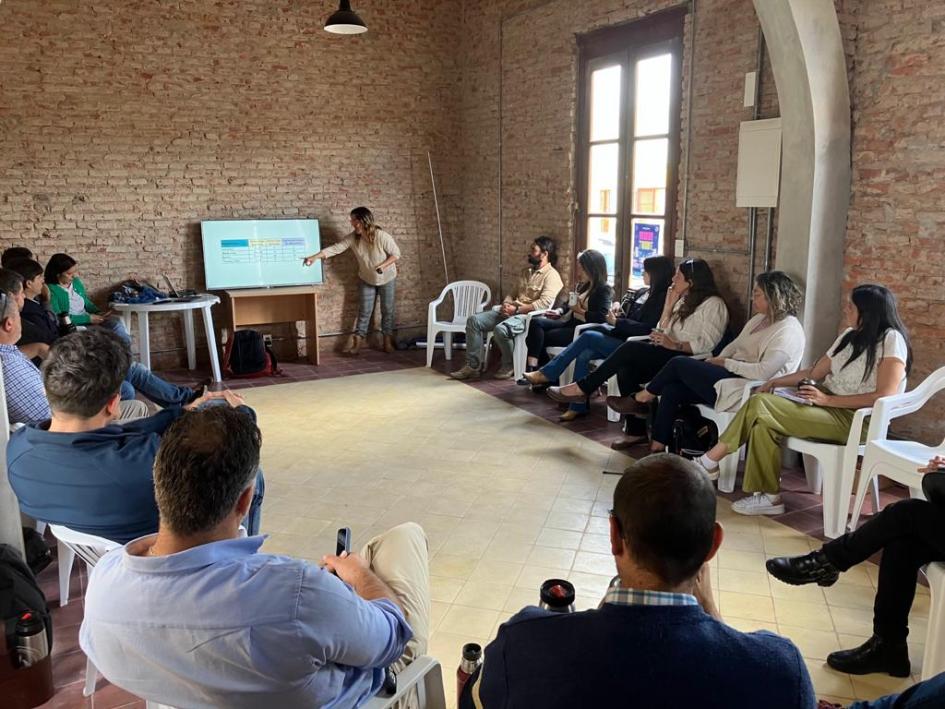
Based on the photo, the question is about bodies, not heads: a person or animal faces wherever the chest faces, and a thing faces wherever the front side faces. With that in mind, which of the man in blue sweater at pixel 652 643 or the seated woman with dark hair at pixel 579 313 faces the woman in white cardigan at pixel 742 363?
the man in blue sweater

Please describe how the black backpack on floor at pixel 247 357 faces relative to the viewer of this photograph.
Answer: facing the viewer

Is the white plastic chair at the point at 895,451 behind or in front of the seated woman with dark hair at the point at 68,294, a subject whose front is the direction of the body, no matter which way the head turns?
in front

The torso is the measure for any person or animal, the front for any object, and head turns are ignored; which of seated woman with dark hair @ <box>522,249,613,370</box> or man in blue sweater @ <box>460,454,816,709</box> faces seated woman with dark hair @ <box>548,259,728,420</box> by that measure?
the man in blue sweater

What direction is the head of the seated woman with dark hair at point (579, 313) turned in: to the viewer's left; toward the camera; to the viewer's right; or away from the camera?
to the viewer's left

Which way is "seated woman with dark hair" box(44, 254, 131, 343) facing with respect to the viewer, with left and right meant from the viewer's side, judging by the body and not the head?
facing the viewer and to the right of the viewer

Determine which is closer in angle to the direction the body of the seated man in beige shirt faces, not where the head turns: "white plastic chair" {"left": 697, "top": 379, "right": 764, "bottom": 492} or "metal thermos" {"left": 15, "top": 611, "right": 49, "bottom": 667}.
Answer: the metal thermos

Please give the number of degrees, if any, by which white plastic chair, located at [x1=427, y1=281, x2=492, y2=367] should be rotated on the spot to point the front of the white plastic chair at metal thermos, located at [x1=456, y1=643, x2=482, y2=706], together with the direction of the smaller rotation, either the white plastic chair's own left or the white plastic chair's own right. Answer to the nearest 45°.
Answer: approximately 45° to the white plastic chair's own left

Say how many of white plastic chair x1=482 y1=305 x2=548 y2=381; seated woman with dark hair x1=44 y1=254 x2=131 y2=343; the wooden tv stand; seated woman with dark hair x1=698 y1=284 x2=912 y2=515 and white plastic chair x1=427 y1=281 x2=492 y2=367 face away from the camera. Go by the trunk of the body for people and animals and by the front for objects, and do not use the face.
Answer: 0

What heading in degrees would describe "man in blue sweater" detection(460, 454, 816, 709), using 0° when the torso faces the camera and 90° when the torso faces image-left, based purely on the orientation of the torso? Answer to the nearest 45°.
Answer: approximately 180°

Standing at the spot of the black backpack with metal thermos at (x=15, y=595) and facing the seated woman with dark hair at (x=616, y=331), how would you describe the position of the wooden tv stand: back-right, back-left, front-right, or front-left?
front-left

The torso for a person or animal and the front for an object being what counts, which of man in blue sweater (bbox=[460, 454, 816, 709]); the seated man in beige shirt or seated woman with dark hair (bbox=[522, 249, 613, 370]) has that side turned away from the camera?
the man in blue sweater

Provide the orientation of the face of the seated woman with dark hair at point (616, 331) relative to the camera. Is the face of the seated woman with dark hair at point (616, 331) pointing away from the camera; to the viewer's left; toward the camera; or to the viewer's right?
to the viewer's left

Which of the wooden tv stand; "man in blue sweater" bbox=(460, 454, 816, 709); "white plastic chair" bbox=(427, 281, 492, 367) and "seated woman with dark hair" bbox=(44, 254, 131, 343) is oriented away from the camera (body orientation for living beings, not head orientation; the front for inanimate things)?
the man in blue sweater

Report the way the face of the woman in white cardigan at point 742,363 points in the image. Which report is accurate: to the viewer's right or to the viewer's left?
to the viewer's left

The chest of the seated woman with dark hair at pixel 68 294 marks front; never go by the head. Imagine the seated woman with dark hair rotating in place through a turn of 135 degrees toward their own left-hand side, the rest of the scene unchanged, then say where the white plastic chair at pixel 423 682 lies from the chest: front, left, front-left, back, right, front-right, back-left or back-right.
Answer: back

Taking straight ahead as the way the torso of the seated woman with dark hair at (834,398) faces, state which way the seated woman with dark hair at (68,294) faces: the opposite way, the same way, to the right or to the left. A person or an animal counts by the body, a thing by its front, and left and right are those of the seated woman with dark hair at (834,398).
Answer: the opposite way

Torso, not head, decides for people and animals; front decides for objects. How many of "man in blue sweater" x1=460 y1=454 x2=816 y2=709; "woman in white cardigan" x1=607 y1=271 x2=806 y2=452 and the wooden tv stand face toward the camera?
1

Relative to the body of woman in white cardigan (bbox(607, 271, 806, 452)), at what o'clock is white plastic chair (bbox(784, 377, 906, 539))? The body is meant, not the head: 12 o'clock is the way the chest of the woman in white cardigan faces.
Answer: The white plastic chair is roughly at 8 o'clock from the woman in white cardigan.

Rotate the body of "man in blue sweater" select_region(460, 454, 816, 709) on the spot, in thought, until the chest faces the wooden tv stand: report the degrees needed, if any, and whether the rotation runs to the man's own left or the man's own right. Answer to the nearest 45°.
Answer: approximately 45° to the man's own left

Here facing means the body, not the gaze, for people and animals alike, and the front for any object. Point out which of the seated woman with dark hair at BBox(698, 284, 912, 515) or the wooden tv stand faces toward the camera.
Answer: the wooden tv stand
